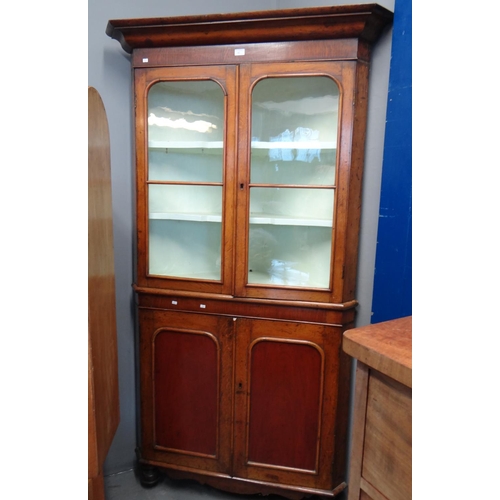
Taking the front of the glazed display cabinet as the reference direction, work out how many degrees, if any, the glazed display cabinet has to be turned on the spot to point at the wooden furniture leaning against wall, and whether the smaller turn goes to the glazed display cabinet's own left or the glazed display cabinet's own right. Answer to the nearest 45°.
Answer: approximately 45° to the glazed display cabinet's own right

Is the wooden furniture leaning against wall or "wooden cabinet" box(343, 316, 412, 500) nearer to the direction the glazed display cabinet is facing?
the wooden cabinet

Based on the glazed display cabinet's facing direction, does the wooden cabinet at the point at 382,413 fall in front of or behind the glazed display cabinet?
in front

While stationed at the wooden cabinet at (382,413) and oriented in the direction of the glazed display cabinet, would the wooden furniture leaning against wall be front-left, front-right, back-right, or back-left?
front-left

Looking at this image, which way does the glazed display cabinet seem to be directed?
toward the camera
